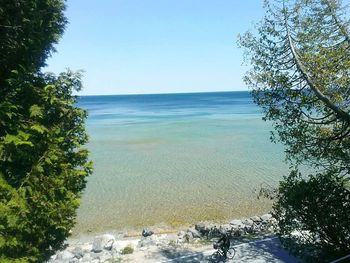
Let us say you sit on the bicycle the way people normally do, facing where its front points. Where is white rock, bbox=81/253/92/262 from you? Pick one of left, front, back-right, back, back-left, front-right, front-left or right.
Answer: front-right

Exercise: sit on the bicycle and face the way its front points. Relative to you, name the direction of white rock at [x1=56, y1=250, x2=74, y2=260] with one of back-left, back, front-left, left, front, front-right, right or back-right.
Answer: front-right

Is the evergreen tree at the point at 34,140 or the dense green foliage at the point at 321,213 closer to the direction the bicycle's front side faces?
the evergreen tree

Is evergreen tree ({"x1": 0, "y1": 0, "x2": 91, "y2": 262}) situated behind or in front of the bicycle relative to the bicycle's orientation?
in front

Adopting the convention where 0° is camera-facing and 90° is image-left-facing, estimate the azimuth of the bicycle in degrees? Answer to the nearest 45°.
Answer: approximately 45°

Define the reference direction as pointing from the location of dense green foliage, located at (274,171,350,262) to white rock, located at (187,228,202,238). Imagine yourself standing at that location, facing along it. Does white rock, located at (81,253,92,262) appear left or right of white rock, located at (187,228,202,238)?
left
